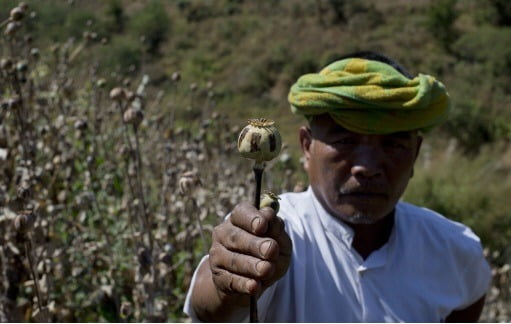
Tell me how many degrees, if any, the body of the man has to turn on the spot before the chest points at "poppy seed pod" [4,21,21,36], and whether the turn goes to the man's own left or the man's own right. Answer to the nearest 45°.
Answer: approximately 135° to the man's own right

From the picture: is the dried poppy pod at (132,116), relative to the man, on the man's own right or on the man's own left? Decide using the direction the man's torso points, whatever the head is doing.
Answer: on the man's own right

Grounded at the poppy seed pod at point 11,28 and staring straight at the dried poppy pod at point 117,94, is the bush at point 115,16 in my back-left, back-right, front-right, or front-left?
back-left

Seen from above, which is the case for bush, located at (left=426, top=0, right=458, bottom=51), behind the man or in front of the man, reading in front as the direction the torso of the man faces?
behind

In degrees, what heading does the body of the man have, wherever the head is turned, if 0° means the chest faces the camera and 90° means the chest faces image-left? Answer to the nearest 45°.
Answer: approximately 0°

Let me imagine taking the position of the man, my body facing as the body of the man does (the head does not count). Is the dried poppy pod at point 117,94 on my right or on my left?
on my right

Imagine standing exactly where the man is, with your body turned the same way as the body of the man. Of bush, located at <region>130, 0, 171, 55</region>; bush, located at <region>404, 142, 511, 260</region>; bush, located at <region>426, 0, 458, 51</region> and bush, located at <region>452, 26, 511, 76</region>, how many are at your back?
4

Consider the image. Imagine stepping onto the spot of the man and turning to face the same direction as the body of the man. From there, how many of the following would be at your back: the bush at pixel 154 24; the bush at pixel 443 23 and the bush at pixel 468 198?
3

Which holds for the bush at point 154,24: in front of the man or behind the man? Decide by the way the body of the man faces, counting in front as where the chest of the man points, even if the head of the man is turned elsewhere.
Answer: behind

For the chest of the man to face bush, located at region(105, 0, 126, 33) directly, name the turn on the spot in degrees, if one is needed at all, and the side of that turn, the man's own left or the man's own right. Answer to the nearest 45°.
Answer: approximately 180°
